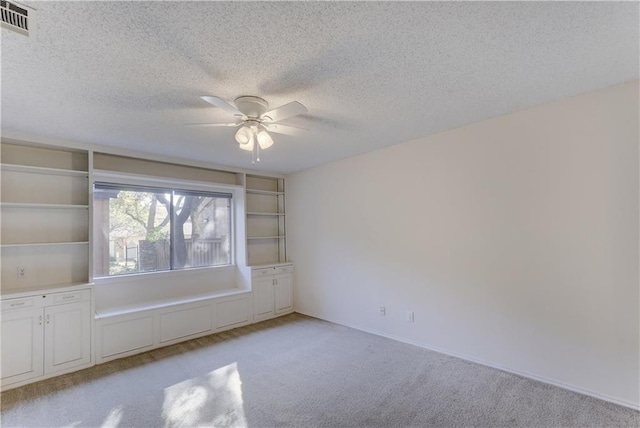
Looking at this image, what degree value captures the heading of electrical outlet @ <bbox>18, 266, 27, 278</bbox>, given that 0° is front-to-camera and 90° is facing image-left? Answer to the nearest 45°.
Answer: approximately 0°

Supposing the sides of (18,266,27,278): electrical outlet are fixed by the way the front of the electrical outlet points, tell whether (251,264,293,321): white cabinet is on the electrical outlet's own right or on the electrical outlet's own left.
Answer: on the electrical outlet's own left

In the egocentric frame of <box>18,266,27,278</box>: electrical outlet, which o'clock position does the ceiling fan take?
The ceiling fan is roughly at 11 o'clock from the electrical outlet.

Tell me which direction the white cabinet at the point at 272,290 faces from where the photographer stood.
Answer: facing the viewer and to the right of the viewer

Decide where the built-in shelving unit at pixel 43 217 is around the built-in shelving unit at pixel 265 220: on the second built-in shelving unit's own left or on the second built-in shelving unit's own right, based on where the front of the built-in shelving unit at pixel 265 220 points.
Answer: on the second built-in shelving unit's own right

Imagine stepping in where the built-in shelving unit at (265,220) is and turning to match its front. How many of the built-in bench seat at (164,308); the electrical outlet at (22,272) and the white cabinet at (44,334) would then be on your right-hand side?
3

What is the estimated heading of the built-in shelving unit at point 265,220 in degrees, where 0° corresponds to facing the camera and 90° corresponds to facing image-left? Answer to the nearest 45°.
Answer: approximately 315°

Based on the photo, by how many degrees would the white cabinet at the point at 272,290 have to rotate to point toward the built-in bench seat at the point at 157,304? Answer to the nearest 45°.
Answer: approximately 90° to its right

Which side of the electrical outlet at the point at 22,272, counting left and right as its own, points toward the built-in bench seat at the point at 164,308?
left

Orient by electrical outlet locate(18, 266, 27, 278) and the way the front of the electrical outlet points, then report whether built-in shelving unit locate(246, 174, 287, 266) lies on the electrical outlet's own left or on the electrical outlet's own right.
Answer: on the electrical outlet's own left

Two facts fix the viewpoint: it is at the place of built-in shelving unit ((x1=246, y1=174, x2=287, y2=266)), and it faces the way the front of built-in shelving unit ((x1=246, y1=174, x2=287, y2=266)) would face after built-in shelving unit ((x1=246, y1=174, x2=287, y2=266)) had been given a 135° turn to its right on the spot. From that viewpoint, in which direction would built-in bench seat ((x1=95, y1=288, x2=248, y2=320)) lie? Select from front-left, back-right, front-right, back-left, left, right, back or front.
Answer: front-left

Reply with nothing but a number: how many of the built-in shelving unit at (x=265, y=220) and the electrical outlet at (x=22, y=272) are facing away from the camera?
0

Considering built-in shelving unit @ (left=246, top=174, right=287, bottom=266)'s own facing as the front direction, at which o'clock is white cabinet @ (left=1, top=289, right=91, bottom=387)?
The white cabinet is roughly at 3 o'clock from the built-in shelving unit.

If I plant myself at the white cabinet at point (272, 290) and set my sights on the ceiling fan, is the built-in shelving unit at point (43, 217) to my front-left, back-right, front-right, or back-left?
front-right

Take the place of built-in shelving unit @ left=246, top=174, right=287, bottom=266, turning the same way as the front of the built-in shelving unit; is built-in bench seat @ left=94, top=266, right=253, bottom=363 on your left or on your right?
on your right

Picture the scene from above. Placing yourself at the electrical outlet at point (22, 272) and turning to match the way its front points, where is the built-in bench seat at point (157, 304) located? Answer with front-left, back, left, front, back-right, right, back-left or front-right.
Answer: left

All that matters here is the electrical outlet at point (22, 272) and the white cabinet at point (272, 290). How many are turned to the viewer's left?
0
